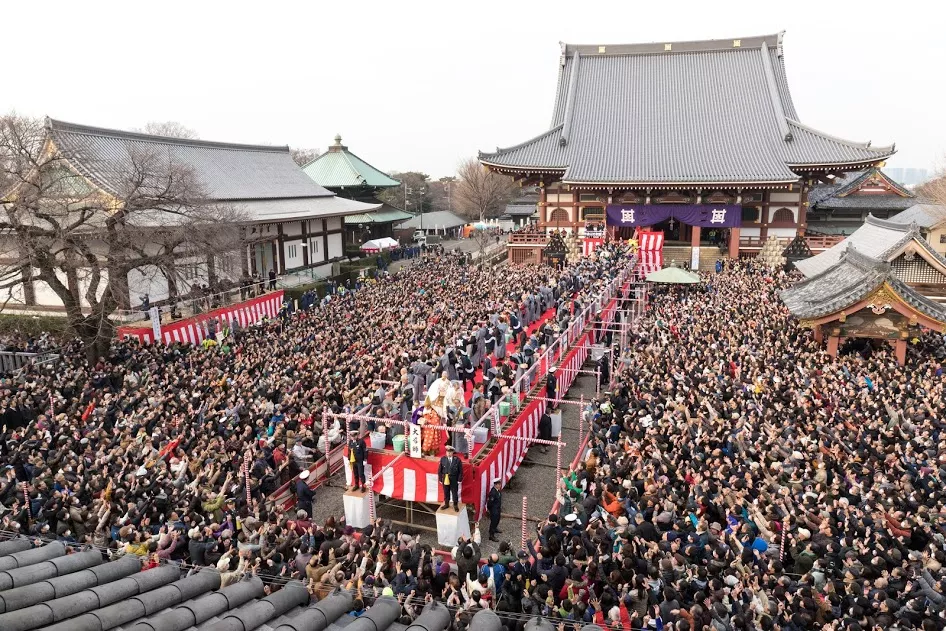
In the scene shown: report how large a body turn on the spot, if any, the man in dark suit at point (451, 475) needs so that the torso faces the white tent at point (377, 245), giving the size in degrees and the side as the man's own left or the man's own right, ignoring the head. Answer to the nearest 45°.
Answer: approximately 180°

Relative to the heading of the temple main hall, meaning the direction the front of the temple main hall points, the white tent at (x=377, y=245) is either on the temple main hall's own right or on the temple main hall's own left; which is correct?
on the temple main hall's own right

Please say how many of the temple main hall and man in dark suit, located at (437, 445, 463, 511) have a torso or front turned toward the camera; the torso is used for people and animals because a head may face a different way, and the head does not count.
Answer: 2

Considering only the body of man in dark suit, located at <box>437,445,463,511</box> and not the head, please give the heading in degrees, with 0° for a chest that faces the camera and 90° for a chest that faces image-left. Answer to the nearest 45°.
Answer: approximately 0°

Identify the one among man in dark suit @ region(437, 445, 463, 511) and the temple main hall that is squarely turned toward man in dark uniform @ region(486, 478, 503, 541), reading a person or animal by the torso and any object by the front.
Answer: the temple main hall

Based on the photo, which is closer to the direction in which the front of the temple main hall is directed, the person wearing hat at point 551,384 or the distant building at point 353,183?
the person wearing hat

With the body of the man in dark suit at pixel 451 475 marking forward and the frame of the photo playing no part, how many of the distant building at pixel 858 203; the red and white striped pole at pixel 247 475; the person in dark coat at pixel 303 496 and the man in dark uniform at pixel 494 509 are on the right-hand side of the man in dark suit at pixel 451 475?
2

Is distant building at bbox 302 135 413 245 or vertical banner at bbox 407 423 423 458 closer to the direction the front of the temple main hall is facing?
the vertical banner
